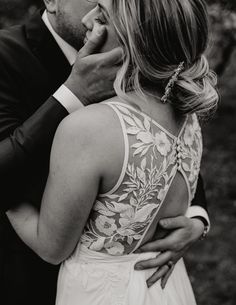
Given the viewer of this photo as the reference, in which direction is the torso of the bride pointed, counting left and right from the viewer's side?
facing away from the viewer and to the left of the viewer

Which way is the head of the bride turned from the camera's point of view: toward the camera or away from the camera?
away from the camera
